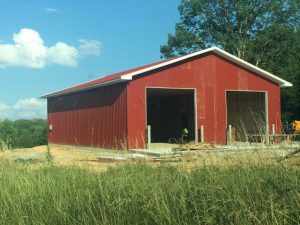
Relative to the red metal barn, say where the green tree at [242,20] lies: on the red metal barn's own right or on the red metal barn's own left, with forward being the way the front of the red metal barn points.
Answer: on the red metal barn's own left

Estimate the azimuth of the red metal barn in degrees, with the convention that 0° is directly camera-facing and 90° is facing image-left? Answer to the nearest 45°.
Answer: approximately 315°
